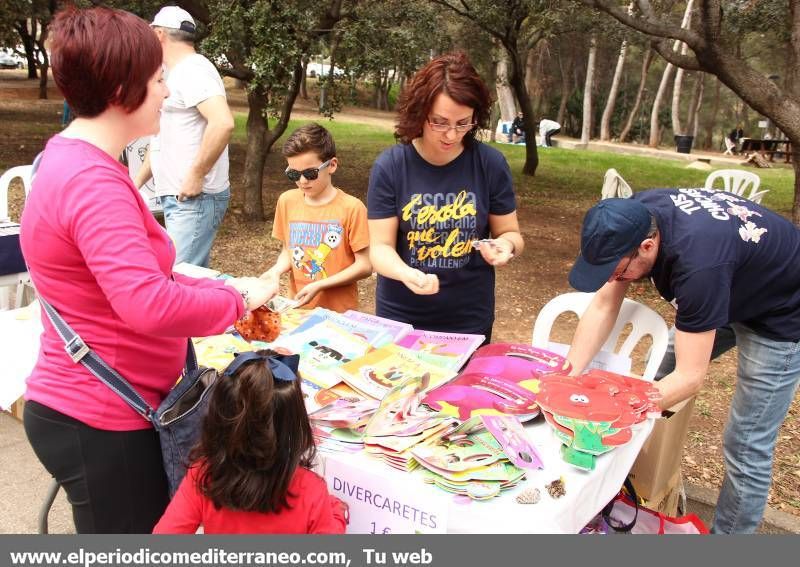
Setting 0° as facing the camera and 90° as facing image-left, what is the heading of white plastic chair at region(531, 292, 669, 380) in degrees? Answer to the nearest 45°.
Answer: approximately 45°

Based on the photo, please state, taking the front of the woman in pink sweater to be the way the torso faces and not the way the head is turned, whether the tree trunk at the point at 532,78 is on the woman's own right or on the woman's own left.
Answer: on the woman's own left

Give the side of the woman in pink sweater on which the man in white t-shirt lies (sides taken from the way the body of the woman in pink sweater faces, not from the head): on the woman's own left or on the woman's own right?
on the woman's own left

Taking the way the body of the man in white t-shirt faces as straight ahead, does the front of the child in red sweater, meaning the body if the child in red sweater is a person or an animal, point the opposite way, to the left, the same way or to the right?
to the right

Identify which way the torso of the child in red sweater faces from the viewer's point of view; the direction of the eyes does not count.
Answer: away from the camera

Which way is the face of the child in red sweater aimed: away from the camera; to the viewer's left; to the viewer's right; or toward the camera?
away from the camera

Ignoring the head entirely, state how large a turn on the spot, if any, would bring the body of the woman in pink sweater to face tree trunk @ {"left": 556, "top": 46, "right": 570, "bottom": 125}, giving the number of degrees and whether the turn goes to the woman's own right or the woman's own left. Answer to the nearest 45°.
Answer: approximately 45° to the woman's own left

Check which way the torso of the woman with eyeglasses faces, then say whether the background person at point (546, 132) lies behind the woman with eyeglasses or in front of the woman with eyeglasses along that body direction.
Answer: behind

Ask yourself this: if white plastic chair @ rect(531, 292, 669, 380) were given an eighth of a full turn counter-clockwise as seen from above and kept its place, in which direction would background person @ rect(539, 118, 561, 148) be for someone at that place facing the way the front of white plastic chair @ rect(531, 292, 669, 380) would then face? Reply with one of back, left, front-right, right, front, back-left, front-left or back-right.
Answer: back

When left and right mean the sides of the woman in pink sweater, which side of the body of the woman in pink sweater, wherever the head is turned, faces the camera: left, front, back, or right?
right

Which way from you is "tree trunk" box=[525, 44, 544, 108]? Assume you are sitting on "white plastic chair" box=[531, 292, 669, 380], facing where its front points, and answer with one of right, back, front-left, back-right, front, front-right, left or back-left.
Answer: back-right

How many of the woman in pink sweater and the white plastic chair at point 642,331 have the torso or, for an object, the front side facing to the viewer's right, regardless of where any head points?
1

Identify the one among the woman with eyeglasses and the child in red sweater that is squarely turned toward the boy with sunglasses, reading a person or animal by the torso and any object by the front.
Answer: the child in red sweater
